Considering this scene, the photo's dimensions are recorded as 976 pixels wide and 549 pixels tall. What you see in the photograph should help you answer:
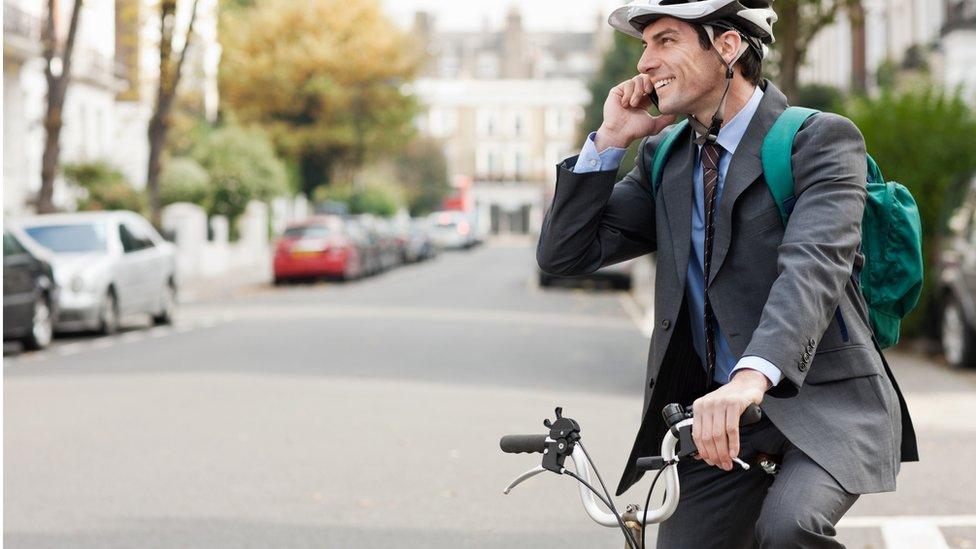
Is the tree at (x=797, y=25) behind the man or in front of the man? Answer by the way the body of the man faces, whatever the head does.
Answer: behind

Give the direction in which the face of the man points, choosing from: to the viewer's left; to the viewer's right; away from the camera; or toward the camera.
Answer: to the viewer's left

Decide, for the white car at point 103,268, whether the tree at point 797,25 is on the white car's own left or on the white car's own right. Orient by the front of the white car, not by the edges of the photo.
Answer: on the white car's own left

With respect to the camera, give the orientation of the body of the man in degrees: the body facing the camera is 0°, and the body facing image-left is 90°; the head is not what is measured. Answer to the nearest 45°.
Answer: approximately 45°
